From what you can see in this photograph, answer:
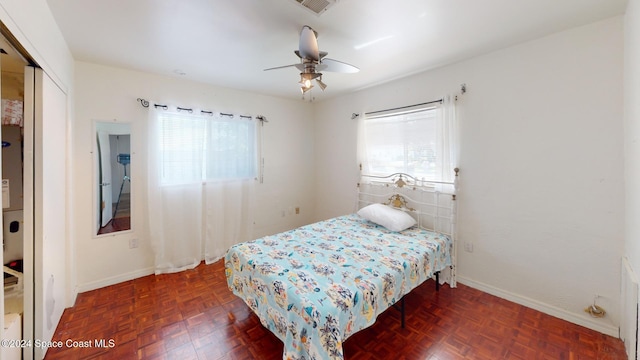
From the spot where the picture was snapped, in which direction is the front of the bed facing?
facing the viewer and to the left of the viewer

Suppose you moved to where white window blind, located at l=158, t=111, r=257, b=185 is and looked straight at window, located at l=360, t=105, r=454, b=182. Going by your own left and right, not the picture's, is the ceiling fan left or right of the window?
right

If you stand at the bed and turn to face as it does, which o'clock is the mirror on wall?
The mirror on wall is roughly at 2 o'clock from the bed.

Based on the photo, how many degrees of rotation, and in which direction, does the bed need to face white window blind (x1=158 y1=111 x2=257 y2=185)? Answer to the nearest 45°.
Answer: approximately 90° to its right

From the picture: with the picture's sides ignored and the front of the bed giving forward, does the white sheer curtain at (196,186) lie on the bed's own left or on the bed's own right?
on the bed's own right

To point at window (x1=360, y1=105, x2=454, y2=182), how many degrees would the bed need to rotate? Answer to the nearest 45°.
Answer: approximately 180°

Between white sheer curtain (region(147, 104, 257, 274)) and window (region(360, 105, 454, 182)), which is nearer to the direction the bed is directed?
the white sheer curtain
